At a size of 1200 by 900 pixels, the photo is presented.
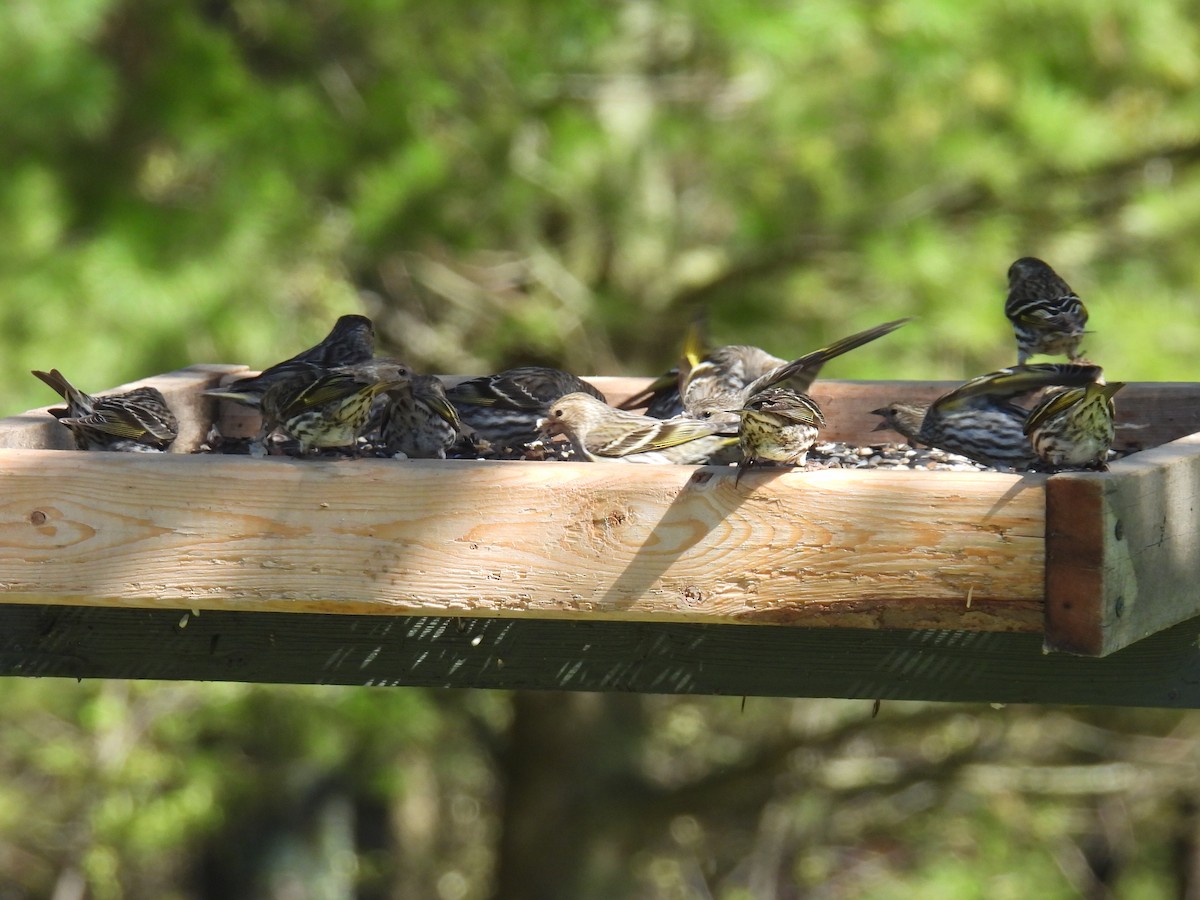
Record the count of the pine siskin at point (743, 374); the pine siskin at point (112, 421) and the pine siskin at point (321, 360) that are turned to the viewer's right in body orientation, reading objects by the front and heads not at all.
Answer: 2

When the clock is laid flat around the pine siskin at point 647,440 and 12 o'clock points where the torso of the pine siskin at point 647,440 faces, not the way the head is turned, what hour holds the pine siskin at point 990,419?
the pine siskin at point 990,419 is roughly at 6 o'clock from the pine siskin at point 647,440.

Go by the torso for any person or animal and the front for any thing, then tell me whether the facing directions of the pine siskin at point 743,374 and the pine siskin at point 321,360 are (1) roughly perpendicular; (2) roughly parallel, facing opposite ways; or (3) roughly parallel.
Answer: roughly parallel, facing opposite ways

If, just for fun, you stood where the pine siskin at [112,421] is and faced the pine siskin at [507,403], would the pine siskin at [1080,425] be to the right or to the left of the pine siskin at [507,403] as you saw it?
right

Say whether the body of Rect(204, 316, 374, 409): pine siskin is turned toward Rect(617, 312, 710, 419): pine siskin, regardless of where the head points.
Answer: yes

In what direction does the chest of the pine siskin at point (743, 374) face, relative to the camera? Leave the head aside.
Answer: to the viewer's left

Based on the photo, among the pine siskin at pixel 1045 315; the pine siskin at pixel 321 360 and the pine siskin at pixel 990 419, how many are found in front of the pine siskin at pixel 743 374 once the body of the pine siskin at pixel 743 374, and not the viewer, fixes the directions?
1

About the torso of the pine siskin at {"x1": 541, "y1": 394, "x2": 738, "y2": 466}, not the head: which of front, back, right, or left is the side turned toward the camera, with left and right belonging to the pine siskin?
left

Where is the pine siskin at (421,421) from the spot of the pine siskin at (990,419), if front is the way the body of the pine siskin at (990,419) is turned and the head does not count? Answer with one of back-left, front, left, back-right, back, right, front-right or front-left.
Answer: front

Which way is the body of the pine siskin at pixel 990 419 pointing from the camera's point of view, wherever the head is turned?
to the viewer's left

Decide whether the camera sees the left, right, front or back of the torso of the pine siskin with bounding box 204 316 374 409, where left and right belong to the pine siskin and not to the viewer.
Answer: right

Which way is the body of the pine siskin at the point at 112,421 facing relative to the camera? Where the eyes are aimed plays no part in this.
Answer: to the viewer's right

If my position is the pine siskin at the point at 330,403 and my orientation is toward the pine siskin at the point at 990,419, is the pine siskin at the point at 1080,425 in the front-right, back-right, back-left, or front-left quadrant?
front-right

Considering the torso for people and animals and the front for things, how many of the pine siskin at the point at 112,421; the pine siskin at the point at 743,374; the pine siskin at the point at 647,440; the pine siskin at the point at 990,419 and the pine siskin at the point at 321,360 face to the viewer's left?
3

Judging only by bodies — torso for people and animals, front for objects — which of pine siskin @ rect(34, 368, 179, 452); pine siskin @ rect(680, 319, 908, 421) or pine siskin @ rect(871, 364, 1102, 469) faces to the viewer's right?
pine siskin @ rect(34, 368, 179, 452)
